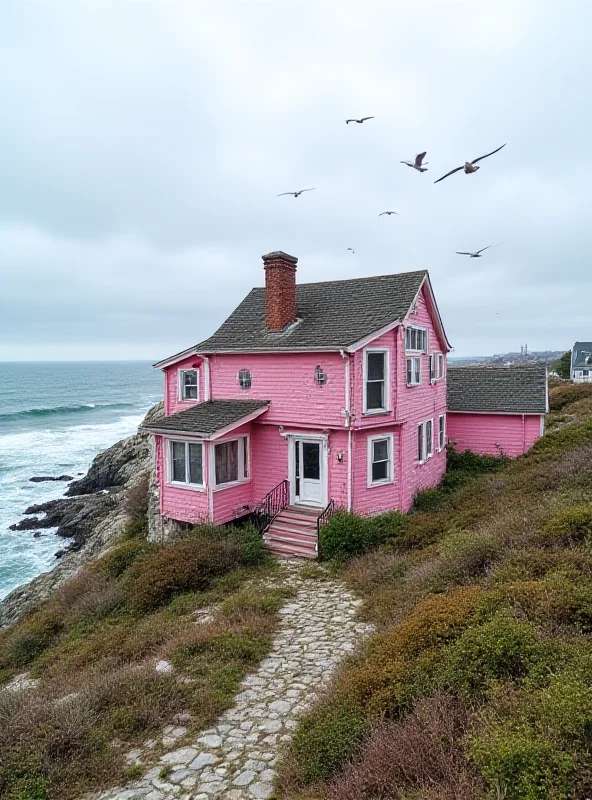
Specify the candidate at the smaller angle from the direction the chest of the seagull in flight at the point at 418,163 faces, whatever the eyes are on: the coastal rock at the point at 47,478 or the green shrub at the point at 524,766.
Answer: the coastal rock

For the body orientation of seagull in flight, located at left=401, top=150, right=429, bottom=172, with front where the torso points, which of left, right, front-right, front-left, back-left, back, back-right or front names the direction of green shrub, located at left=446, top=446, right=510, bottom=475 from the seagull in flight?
right

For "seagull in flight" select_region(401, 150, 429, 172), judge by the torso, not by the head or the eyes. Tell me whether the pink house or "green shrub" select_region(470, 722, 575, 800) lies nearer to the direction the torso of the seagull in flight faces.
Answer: the pink house

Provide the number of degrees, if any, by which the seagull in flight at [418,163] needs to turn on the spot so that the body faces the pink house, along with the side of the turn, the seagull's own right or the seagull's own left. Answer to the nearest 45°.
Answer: approximately 45° to the seagull's own right

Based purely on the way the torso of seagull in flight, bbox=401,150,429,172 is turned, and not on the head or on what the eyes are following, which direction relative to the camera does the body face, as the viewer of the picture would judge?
to the viewer's left
